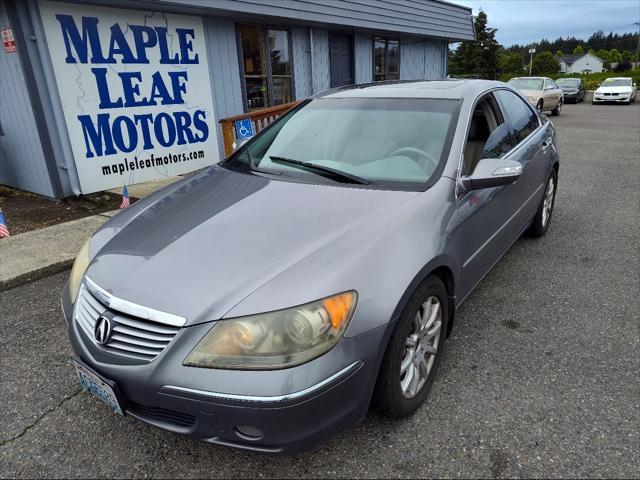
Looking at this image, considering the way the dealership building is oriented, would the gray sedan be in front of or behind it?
in front

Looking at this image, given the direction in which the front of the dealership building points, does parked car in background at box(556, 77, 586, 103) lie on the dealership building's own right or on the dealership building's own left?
on the dealership building's own left

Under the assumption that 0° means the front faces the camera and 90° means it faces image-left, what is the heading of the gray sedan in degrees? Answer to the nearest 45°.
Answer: approximately 45°

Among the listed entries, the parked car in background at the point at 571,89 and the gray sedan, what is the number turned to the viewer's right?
0

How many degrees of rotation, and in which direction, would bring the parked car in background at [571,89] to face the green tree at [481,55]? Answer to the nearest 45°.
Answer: approximately 90° to its right

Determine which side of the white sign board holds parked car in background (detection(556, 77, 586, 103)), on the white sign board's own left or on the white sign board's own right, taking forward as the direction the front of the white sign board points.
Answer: on the white sign board's own left

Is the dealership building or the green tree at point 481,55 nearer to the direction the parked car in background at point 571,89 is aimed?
the dealership building

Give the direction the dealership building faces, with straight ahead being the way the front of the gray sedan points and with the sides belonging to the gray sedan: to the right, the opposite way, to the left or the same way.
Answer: to the left

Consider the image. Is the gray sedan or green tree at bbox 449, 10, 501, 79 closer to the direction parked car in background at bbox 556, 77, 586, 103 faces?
the gray sedan

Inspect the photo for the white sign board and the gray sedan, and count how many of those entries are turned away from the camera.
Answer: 0

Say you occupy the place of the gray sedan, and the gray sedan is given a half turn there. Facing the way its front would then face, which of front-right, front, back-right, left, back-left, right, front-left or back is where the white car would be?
front

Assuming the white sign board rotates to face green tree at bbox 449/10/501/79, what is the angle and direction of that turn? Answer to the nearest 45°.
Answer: approximately 90° to its left

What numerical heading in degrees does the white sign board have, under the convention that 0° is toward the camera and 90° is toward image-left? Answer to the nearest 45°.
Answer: approximately 315°

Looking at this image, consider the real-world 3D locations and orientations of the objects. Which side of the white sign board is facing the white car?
left

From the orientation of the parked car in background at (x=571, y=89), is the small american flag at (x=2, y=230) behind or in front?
in front
